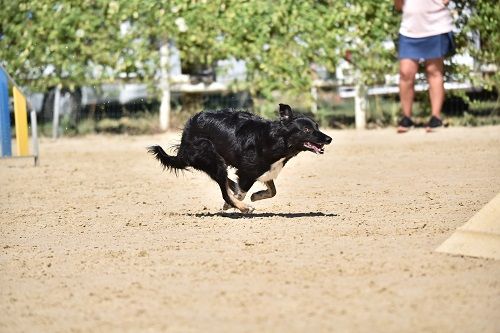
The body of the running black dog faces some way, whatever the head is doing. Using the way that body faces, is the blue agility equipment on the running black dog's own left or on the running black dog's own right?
on the running black dog's own left

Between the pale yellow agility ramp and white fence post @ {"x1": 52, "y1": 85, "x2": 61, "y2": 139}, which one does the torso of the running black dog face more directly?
the pale yellow agility ramp

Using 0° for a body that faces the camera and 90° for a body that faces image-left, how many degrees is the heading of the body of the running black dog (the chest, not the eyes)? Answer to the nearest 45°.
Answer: approximately 270°

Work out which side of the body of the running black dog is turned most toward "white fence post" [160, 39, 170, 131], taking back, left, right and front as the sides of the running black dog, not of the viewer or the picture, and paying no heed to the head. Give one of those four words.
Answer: left

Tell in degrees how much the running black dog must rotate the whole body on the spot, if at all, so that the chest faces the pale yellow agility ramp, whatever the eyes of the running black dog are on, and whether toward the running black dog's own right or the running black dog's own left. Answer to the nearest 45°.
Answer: approximately 45° to the running black dog's own right

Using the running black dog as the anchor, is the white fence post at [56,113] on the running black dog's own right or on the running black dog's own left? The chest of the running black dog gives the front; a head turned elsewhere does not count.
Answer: on the running black dog's own left

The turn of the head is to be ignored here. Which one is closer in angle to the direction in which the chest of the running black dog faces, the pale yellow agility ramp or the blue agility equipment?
the pale yellow agility ramp
